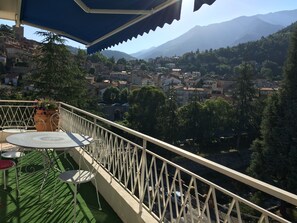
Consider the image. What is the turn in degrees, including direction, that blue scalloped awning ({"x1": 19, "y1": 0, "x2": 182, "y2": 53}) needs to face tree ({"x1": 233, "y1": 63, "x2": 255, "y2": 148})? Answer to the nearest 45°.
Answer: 0° — it already faces it

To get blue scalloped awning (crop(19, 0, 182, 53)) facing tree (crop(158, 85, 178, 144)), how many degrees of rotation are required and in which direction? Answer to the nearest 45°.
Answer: approximately 45° to its left

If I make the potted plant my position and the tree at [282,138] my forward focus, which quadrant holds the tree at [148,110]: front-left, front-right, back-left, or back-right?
front-left

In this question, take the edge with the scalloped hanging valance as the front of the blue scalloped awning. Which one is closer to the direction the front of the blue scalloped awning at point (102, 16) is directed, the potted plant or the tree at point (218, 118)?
the tree

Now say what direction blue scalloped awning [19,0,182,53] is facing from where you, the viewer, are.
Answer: facing away from the viewer and to the right of the viewer

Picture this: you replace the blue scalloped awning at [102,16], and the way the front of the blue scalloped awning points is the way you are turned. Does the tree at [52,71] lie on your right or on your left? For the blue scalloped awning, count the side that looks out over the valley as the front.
on your left

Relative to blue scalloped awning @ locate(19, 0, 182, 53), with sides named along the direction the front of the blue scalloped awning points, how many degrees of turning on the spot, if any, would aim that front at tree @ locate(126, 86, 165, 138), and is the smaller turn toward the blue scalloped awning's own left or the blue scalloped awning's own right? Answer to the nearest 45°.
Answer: approximately 45° to the blue scalloped awning's own left

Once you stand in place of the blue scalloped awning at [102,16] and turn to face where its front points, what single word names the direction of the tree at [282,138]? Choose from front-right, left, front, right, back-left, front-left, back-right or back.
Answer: front

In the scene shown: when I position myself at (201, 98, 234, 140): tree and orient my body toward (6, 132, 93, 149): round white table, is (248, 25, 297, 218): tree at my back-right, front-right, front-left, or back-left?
front-left

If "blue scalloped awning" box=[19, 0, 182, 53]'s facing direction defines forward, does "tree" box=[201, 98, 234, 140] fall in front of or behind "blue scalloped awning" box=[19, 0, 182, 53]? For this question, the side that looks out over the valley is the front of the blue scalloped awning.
in front
